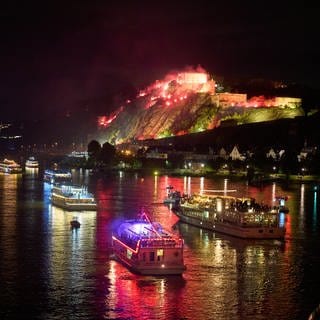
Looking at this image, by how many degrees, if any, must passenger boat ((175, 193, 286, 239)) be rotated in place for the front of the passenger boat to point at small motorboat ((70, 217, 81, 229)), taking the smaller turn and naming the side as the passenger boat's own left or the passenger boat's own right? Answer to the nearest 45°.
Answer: approximately 45° to the passenger boat's own left

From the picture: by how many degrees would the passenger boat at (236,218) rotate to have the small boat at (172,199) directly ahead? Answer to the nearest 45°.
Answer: approximately 45° to its right

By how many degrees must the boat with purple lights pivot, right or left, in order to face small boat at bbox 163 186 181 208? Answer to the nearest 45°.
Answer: approximately 45° to its right

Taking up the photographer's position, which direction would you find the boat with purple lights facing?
facing away from the viewer and to the left of the viewer

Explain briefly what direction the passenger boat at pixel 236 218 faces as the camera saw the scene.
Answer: facing away from the viewer and to the left of the viewer

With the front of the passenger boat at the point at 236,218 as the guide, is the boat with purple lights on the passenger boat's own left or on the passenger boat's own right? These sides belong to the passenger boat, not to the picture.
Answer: on the passenger boat's own left

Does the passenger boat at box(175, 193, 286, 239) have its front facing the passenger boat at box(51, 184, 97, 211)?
yes
